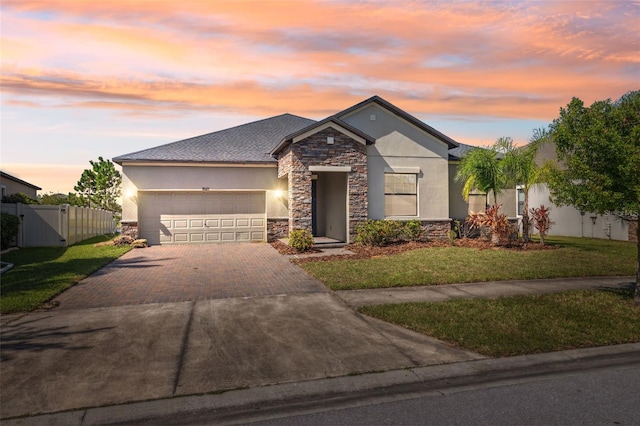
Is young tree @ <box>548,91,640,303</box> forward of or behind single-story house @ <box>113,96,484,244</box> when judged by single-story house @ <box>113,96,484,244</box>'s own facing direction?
forward

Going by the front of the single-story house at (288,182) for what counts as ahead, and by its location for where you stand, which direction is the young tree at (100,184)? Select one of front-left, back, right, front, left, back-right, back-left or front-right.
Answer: back-right

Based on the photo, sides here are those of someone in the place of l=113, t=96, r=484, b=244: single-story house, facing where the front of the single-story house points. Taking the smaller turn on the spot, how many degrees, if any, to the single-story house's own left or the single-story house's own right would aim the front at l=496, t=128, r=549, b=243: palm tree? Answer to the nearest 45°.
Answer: approximately 90° to the single-story house's own left

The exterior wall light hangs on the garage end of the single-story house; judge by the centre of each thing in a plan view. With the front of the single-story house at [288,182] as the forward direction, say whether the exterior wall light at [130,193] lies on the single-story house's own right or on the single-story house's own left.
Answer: on the single-story house's own right

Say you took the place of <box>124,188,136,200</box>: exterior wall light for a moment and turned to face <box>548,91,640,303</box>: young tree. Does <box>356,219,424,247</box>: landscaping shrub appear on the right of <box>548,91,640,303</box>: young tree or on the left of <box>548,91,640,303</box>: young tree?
left

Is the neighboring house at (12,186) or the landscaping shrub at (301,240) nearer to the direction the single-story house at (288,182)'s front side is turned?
the landscaping shrub

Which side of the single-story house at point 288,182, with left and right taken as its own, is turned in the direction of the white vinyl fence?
right

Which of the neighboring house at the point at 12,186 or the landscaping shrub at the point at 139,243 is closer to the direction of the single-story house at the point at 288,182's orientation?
the landscaping shrub

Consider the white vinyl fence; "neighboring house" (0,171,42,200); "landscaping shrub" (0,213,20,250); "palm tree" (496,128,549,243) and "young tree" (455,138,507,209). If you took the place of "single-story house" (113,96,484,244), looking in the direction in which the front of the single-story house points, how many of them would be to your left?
2

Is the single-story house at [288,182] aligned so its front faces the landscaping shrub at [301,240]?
yes

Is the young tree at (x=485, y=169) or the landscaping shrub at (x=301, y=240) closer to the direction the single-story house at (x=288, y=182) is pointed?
the landscaping shrub

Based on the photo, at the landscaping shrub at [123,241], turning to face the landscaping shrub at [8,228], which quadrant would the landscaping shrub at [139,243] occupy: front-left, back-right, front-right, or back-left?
back-left

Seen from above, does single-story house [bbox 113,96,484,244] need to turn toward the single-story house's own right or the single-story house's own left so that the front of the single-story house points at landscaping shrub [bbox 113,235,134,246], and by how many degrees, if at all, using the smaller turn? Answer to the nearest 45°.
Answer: approximately 90° to the single-story house's own right

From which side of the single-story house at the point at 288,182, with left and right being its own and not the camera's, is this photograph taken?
front

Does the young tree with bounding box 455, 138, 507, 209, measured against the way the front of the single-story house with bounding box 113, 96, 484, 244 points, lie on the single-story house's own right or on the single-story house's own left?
on the single-story house's own left

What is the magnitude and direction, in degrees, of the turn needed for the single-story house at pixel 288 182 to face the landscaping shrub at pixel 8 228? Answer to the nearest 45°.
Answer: approximately 90° to its right

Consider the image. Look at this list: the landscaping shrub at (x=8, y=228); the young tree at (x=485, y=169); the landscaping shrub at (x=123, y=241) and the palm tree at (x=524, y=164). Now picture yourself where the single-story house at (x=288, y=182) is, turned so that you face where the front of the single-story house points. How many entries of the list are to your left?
2

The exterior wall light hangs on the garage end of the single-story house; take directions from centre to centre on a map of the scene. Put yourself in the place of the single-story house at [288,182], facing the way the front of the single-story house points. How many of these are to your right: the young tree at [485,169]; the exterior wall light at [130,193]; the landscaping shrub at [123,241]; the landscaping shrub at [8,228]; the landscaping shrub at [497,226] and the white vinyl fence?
4
